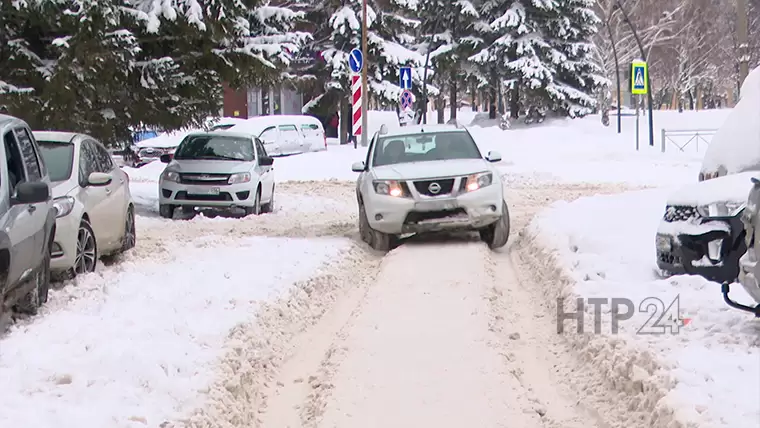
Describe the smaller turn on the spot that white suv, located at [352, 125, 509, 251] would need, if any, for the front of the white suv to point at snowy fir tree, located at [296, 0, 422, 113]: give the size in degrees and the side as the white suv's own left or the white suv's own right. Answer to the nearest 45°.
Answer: approximately 180°

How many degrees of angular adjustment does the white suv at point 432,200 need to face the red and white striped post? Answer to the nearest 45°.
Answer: approximately 180°

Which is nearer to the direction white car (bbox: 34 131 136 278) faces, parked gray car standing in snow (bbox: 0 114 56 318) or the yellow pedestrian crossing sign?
the parked gray car standing in snow

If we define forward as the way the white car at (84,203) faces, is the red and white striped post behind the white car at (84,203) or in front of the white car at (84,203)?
behind

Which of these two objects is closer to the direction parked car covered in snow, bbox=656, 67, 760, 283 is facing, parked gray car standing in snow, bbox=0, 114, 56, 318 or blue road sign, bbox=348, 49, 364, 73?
the parked gray car standing in snow

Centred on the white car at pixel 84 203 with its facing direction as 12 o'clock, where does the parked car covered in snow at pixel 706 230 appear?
The parked car covered in snow is roughly at 9 o'clock from the white car.

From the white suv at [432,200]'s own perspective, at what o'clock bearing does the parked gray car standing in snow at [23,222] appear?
The parked gray car standing in snow is roughly at 1 o'clock from the white suv.

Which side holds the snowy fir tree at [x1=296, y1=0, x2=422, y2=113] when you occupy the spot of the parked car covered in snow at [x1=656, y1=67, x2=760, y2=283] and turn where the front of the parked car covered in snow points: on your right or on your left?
on your right
